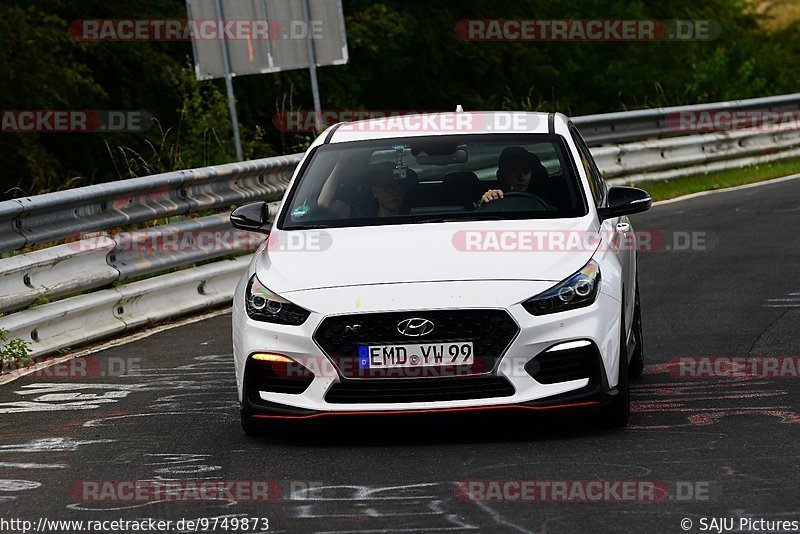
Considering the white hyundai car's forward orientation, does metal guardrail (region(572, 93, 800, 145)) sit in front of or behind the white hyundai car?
behind

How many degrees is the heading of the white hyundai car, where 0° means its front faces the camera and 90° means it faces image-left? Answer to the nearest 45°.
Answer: approximately 0°
